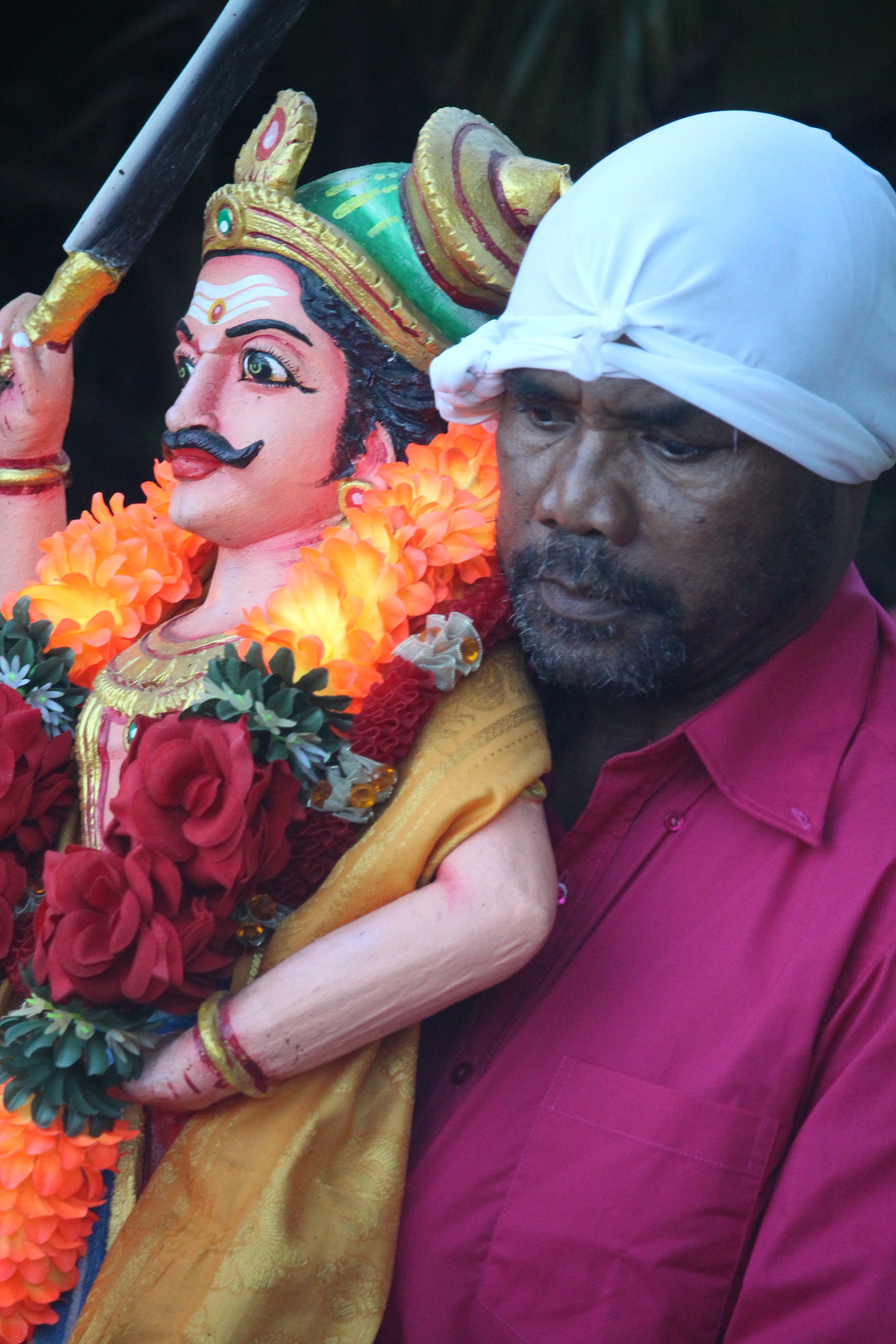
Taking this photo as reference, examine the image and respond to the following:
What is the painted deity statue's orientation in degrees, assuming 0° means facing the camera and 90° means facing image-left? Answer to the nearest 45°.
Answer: approximately 45°
